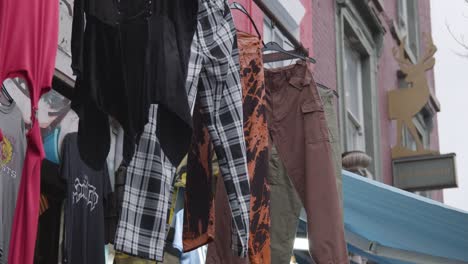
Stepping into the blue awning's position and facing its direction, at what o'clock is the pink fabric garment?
The pink fabric garment is roughly at 2 o'clock from the blue awning.

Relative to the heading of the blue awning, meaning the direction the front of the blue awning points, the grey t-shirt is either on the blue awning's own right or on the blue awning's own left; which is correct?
on the blue awning's own right

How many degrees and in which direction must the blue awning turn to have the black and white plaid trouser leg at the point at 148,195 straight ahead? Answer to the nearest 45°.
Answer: approximately 45° to its right

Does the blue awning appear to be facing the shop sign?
no

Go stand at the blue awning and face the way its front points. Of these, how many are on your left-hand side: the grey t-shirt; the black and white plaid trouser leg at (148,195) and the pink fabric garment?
0

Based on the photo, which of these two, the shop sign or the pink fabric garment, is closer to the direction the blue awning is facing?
the pink fabric garment
